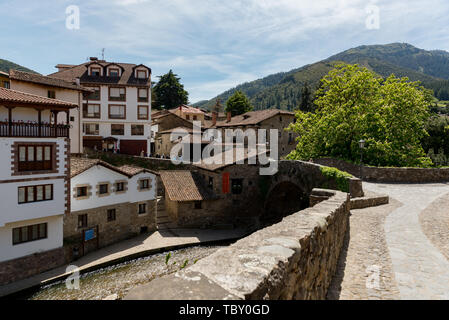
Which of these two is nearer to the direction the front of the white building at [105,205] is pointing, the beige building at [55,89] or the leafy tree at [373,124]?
the leafy tree

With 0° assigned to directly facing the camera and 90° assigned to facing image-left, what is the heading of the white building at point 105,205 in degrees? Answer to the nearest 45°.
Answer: approximately 315°

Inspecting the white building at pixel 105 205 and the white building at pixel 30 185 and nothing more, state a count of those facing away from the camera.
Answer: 0

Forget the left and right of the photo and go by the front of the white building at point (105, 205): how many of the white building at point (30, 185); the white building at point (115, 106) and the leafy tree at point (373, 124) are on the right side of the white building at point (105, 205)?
1

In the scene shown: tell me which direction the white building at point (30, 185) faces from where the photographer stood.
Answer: facing the viewer and to the right of the viewer

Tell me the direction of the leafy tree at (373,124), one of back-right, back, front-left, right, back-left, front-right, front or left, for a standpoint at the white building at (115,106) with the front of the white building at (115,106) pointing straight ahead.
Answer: front-left

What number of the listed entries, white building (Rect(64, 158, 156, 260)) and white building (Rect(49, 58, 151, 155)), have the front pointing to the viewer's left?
0

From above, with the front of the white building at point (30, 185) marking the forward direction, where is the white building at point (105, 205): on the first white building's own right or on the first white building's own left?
on the first white building's own left

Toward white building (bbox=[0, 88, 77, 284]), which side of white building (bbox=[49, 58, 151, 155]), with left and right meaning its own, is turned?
front

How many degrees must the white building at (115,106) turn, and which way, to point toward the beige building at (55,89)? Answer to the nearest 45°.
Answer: approximately 45° to its right
